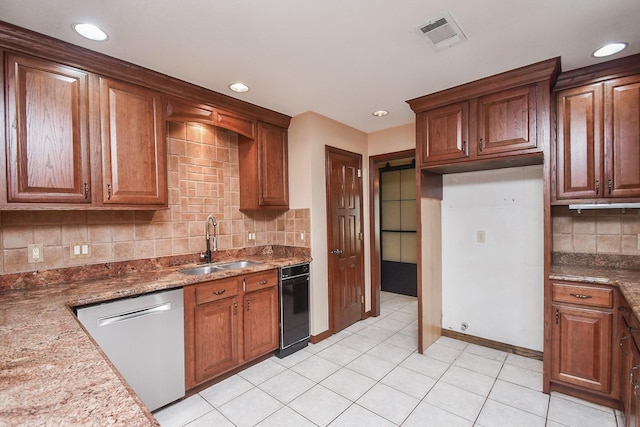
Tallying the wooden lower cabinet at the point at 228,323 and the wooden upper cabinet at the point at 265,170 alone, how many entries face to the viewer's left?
0

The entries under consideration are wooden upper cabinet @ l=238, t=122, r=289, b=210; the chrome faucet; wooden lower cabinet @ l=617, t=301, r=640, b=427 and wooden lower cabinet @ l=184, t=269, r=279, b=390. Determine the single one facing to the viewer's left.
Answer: wooden lower cabinet @ l=617, t=301, r=640, b=427

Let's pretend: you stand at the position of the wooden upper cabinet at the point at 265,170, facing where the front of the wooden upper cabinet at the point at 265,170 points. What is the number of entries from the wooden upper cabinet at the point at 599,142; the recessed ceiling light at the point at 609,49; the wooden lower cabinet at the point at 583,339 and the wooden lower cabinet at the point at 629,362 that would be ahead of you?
4

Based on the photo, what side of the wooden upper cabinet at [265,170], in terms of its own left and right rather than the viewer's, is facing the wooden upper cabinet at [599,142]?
front

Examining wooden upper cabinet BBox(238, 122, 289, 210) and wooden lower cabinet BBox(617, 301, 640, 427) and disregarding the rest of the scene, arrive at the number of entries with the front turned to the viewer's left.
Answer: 1

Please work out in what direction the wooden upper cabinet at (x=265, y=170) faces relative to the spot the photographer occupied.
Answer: facing the viewer and to the right of the viewer

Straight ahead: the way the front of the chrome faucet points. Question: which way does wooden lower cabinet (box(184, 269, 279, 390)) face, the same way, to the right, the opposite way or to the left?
the same way

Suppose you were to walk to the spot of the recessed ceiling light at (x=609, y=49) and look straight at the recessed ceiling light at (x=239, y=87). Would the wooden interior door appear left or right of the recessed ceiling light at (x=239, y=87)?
right

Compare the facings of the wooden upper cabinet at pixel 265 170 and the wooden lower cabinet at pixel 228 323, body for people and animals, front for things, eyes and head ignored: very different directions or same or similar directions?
same or similar directions

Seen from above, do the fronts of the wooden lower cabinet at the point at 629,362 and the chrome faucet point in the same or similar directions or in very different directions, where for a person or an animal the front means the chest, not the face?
very different directions

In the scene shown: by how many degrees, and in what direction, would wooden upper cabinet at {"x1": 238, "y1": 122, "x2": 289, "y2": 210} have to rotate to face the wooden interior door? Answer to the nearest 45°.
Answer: approximately 45° to its left

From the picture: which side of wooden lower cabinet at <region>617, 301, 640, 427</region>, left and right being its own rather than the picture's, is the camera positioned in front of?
left

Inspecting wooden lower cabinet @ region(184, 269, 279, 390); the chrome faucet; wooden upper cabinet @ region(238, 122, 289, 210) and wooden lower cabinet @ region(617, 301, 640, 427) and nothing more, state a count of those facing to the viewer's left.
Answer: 1

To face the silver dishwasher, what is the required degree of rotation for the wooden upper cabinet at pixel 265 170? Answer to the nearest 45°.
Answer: approximately 90° to its right
